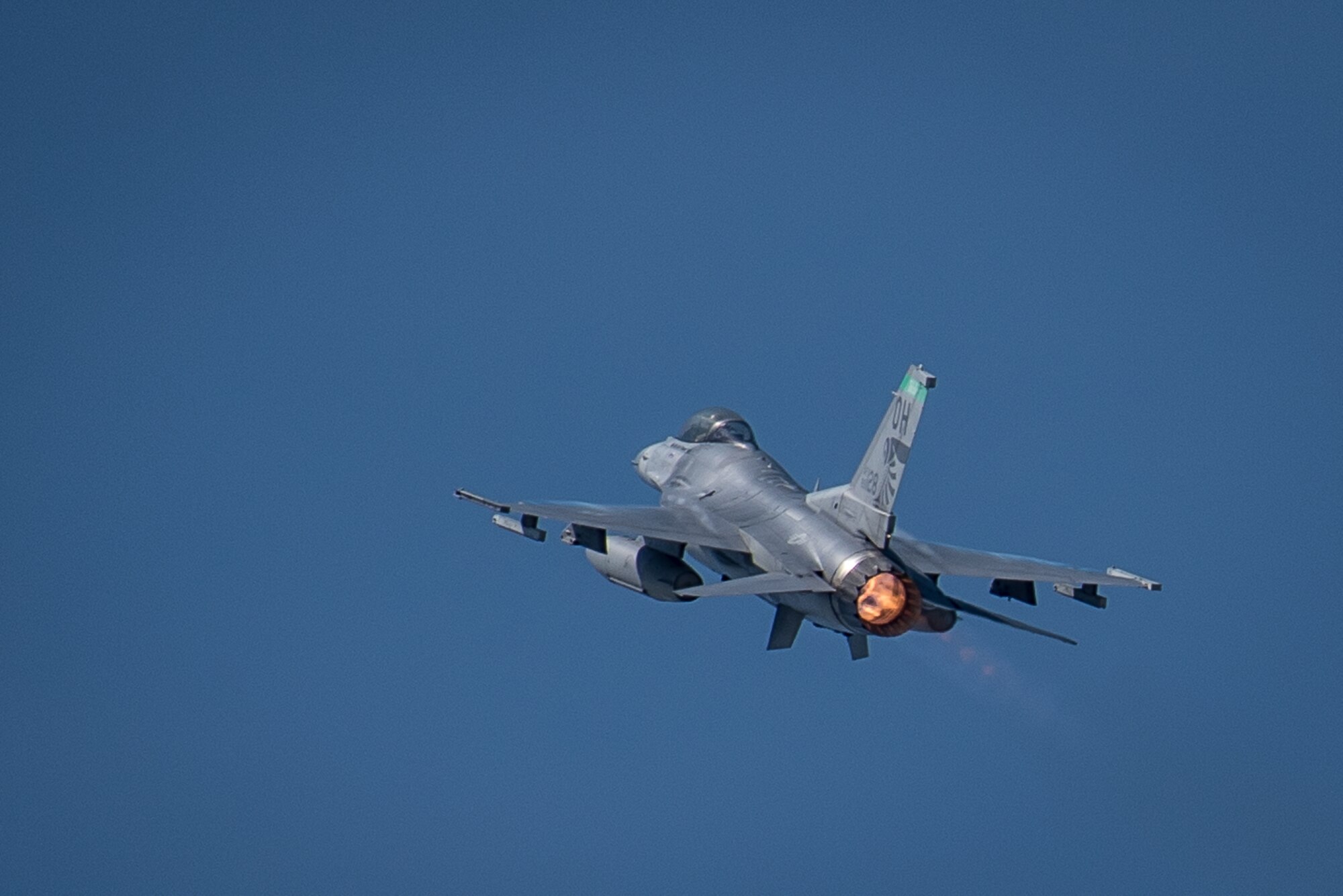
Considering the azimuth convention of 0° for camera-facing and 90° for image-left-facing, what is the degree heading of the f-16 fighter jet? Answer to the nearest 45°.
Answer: approximately 135°
